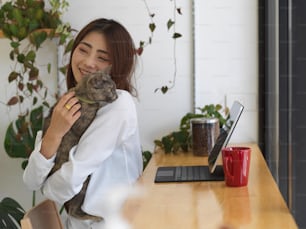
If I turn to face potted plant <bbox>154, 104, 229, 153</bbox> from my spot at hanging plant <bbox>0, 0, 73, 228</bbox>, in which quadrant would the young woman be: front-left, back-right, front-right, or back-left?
front-right

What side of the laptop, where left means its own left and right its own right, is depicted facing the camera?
left

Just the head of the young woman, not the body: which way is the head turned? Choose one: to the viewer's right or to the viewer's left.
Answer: to the viewer's left

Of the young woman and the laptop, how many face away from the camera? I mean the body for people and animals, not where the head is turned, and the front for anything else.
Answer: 0
